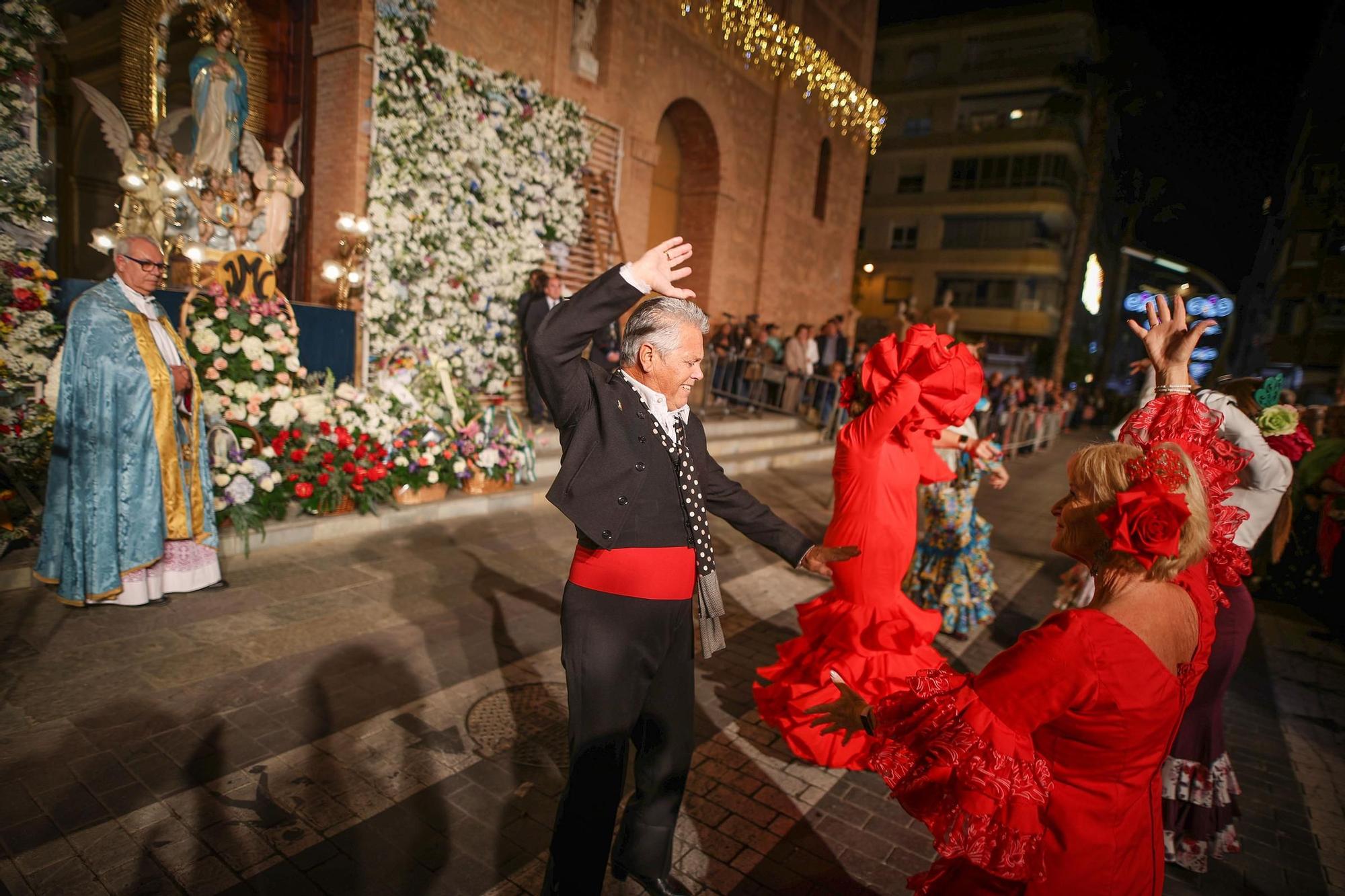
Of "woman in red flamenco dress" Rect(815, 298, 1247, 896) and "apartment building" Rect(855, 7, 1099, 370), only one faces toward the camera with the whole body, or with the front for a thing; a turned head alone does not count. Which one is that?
the apartment building

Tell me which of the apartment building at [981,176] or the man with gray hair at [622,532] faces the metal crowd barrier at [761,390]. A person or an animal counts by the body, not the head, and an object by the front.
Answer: the apartment building

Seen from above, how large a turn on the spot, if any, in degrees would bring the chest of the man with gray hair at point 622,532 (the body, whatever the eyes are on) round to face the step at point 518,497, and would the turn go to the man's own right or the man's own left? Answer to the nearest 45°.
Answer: approximately 135° to the man's own left

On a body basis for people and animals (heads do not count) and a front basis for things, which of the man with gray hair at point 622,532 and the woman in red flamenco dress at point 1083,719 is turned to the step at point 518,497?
the woman in red flamenco dress

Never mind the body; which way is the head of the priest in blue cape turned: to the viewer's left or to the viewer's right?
to the viewer's right

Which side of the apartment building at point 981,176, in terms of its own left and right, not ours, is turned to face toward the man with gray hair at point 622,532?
front

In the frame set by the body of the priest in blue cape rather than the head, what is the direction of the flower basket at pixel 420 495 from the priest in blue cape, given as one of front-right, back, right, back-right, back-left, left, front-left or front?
left

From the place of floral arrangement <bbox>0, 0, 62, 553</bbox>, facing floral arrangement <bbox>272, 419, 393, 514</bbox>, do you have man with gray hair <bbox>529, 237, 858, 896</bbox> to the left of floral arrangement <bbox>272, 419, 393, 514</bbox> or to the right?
right

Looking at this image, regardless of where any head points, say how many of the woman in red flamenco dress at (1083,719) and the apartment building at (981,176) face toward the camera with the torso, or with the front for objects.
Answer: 1

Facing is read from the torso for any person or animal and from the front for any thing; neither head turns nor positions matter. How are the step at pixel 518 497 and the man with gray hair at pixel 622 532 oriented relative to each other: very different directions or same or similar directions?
same or similar directions

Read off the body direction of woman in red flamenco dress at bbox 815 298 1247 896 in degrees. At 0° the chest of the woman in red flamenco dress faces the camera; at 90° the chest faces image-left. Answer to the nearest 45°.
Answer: approximately 135°

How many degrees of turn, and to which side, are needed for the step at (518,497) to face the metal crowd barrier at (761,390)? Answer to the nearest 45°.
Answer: approximately 90° to its left

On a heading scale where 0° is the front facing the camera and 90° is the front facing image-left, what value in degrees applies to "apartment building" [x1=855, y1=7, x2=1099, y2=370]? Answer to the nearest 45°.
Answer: approximately 0°

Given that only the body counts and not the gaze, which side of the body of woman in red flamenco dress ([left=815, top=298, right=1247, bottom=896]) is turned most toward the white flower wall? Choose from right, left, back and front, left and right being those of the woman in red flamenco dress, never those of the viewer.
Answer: front

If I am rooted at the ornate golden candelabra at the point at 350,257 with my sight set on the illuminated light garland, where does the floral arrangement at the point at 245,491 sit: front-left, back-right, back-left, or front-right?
back-right

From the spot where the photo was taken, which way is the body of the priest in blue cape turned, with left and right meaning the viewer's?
facing the viewer and to the right of the viewer
